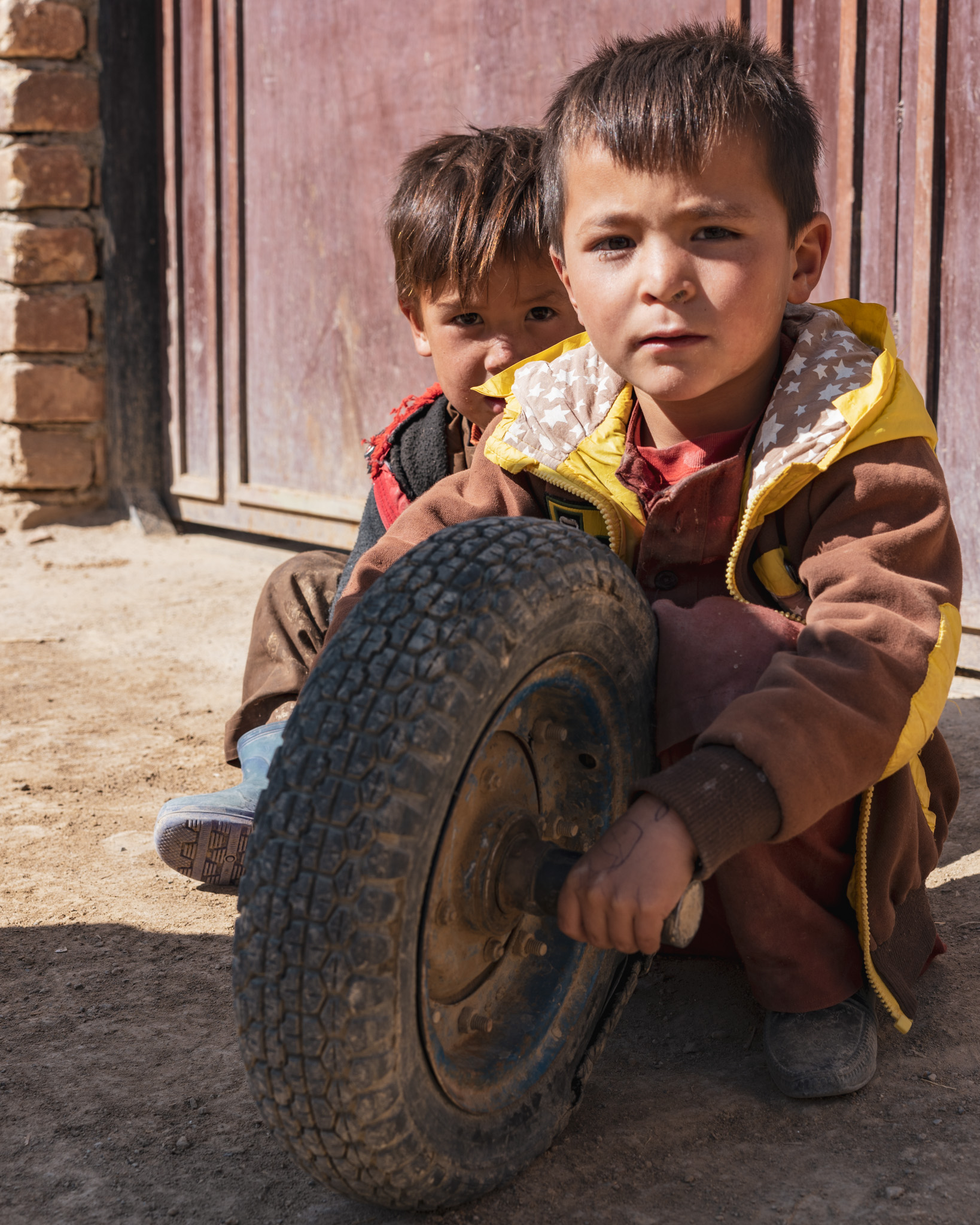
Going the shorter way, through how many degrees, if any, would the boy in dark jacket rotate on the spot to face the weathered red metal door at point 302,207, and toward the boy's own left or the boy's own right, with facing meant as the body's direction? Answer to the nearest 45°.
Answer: approximately 180°

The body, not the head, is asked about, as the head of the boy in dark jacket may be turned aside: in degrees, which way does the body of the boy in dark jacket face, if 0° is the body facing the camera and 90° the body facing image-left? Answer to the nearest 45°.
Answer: approximately 0°

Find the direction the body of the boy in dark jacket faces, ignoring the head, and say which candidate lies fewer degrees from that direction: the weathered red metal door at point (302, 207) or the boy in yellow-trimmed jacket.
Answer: the boy in yellow-trimmed jacket
